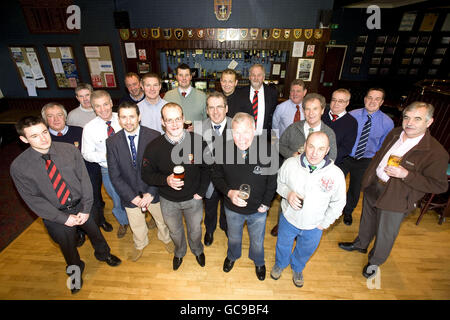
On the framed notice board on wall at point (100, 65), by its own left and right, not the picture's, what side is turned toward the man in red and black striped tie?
front

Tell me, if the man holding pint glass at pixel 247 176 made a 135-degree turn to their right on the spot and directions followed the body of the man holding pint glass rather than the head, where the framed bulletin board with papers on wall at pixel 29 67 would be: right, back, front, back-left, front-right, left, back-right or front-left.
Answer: front

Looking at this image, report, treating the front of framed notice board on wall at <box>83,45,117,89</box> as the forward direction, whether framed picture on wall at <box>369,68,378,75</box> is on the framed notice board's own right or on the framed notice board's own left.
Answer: on the framed notice board's own left

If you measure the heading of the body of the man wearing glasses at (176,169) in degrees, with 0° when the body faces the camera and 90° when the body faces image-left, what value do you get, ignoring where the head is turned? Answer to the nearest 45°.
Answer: approximately 0°

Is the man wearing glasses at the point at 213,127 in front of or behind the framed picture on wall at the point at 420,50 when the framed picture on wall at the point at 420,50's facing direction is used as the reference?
in front

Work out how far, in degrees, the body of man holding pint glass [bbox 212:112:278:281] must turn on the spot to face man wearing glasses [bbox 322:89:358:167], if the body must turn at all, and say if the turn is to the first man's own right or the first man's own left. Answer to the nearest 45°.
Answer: approximately 135° to the first man's own left

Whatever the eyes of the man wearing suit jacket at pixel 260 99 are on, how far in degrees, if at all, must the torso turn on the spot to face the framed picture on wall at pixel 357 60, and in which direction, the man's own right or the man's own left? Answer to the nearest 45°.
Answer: approximately 135° to the man's own left

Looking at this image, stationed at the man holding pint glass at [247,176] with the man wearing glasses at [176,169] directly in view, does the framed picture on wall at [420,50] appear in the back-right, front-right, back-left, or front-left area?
back-right

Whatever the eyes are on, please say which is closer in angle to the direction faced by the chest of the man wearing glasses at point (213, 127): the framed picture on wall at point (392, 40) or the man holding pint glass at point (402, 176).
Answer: the man holding pint glass

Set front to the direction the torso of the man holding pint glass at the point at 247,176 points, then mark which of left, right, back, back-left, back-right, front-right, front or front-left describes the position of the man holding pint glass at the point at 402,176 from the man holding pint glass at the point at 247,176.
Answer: left

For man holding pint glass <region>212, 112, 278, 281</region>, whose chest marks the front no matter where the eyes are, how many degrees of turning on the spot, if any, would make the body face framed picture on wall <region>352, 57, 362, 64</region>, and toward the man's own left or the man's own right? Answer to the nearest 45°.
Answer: approximately 135° to the man's own left

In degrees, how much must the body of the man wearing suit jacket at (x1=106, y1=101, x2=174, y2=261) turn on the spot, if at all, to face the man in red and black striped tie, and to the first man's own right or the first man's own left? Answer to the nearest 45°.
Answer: approximately 90° to the first man's own right
